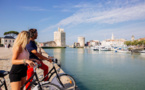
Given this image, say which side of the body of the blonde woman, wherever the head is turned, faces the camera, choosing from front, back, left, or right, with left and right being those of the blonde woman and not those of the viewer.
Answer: right

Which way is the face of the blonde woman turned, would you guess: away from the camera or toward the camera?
away from the camera
